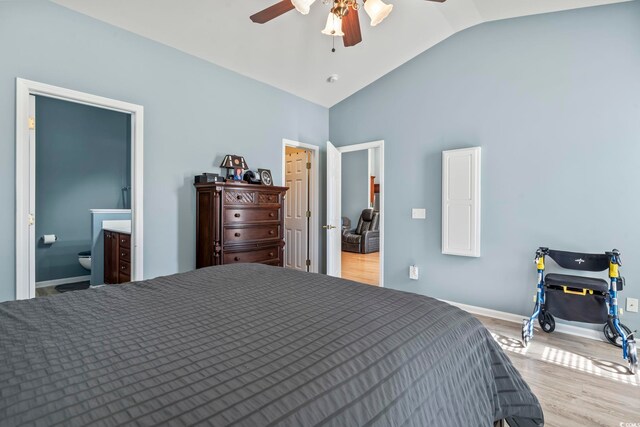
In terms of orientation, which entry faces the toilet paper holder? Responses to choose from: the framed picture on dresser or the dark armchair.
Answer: the dark armchair

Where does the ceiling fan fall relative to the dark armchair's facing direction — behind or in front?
in front

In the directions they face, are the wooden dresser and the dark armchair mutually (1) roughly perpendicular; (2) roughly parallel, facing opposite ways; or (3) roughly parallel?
roughly perpendicular

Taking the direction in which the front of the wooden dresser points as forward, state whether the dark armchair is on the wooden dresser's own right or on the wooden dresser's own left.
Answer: on the wooden dresser's own left

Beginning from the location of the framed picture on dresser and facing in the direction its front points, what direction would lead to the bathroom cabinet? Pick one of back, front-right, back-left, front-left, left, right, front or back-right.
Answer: back-right

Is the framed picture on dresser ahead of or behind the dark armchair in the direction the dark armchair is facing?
ahead

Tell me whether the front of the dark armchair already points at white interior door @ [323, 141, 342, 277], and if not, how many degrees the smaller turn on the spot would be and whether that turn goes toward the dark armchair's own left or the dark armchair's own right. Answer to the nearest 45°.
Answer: approximately 45° to the dark armchair's own left

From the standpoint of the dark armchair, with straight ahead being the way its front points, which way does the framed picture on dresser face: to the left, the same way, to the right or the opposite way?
to the left

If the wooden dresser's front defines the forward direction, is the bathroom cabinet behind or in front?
behind

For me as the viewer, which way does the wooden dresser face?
facing the viewer and to the right of the viewer

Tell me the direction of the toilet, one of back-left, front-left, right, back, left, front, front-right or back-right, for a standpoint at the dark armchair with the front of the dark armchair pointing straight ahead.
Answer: front

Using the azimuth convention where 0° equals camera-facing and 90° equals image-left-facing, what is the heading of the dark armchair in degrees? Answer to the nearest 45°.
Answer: approximately 45°

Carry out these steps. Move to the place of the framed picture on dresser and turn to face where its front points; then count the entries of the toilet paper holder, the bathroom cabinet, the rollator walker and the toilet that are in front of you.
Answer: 1

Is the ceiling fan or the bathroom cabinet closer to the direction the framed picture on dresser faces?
the ceiling fan

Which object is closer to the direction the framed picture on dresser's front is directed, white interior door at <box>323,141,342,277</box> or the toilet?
the white interior door
